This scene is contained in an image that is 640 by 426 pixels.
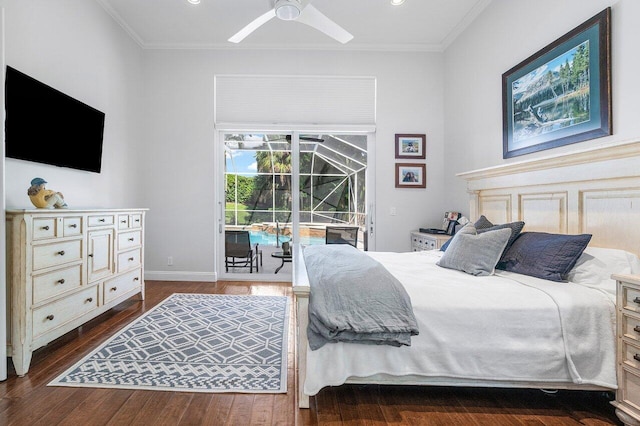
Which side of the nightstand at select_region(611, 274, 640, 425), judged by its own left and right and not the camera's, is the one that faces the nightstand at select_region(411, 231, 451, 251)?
right

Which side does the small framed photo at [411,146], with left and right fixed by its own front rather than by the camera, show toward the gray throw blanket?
front

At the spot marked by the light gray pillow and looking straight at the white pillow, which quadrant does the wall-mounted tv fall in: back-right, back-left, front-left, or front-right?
back-right

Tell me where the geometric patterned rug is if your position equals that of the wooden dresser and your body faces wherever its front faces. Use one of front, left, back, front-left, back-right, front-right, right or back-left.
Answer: front

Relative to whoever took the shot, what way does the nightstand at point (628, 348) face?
facing the viewer and to the left of the viewer

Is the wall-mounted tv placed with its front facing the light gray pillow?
yes

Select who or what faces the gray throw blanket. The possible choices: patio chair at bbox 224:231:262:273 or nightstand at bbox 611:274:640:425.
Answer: the nightstand

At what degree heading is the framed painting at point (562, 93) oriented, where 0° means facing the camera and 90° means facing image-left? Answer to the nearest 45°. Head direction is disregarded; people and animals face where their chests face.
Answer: approximately 45°

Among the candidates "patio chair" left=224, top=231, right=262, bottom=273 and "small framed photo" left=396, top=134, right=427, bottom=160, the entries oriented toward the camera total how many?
1

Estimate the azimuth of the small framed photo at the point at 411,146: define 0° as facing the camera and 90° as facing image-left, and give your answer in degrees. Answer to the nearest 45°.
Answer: approximately 0°

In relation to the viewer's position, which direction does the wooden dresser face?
facing the viewer and to the right of the viewer

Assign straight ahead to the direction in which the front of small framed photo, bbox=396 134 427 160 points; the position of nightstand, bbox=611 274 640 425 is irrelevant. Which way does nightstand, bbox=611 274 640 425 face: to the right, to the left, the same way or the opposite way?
to the right

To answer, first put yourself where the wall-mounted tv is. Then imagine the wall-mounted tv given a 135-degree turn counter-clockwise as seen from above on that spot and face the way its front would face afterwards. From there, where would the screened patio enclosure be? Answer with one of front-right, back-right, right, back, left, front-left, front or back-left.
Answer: right

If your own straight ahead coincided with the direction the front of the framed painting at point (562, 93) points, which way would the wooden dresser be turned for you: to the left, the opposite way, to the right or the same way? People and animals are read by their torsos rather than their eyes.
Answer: the opposite way
